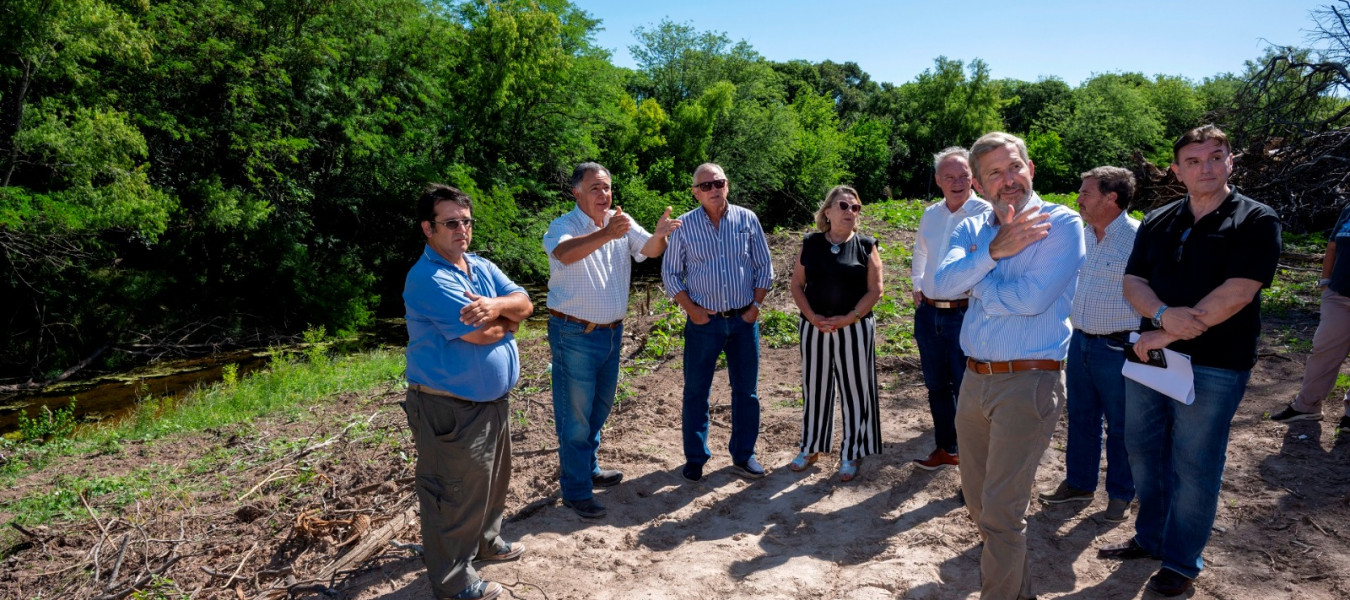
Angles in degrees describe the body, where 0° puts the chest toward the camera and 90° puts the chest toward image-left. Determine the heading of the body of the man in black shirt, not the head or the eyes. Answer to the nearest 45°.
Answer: approximately 45°

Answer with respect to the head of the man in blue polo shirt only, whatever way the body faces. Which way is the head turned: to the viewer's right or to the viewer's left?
to the viewer's right

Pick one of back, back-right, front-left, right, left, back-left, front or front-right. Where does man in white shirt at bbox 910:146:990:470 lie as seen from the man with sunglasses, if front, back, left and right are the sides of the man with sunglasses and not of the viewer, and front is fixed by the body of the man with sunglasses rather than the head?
left

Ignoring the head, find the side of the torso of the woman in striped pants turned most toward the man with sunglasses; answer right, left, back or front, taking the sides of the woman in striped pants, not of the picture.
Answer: right

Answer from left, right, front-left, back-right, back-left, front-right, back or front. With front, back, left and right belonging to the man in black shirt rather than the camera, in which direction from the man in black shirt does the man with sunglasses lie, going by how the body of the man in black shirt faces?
front-right

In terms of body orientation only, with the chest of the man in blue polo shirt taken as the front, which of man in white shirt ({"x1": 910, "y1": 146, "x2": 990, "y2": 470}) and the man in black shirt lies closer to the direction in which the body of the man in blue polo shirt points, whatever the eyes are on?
the man in black shirt

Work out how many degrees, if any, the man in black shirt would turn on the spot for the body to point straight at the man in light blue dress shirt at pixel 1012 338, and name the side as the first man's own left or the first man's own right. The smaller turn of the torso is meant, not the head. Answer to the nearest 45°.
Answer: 0° — they already face them

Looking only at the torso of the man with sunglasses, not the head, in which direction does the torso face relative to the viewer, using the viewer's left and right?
facing the viewer

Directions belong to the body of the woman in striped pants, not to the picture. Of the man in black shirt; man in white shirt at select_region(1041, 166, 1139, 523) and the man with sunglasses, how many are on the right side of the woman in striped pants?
1

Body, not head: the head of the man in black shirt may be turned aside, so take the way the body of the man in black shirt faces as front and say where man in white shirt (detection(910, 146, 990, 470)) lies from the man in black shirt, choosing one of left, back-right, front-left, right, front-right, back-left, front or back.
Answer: right

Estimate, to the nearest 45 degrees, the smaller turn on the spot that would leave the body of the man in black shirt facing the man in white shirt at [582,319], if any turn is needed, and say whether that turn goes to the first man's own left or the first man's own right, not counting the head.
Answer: approximately 45° to the first man's own right

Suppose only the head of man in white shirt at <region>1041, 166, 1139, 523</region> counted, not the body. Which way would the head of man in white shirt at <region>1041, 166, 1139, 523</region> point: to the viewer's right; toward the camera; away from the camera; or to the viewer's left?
to the viewer's left

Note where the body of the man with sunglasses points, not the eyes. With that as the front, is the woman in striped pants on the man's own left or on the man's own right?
on the man's own left

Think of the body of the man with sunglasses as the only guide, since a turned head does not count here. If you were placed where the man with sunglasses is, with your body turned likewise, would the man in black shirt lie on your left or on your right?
on your left

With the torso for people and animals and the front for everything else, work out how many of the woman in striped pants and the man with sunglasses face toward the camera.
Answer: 2
